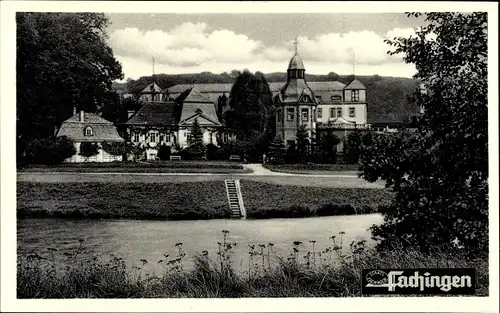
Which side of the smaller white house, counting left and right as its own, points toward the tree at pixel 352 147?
left

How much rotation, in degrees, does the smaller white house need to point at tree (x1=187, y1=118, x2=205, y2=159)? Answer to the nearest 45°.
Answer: approximately 90° to its left

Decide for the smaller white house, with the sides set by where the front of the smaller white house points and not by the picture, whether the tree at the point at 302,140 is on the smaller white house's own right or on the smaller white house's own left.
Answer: on the smaller white house's own left

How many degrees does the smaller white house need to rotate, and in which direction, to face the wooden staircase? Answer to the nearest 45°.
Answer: approximately 90° to its left

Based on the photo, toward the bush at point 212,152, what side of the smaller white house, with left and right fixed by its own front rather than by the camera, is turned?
left

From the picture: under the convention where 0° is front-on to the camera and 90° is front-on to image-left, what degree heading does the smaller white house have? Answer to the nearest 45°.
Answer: approximately 0°
